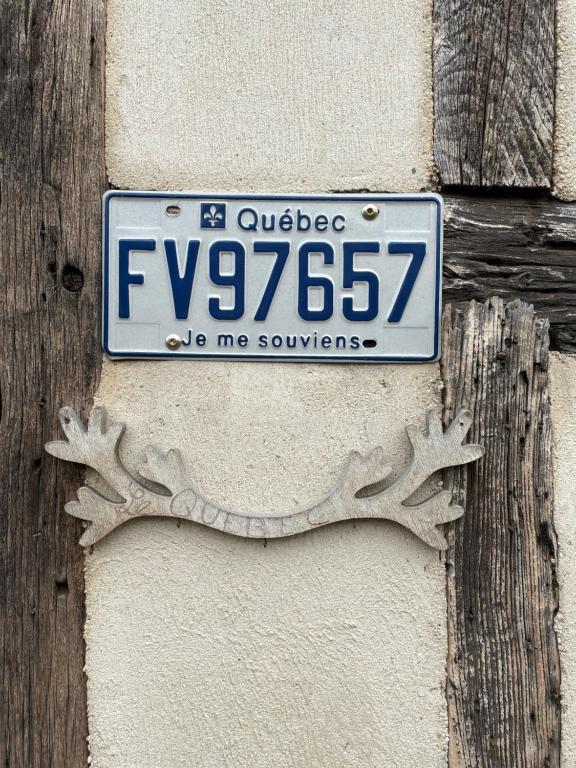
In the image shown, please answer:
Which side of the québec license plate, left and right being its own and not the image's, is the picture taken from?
front
